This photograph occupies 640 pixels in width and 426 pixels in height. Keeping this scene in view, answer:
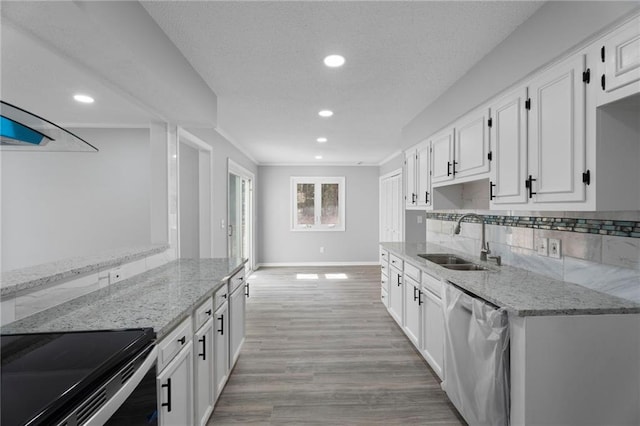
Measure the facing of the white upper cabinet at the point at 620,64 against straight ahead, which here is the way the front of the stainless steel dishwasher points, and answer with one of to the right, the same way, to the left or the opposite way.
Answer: the same way

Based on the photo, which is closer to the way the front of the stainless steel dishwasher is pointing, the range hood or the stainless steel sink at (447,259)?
the range hood

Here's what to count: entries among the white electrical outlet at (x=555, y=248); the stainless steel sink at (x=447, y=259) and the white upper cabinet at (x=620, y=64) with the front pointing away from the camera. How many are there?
0

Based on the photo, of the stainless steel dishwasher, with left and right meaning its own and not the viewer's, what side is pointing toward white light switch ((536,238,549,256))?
back

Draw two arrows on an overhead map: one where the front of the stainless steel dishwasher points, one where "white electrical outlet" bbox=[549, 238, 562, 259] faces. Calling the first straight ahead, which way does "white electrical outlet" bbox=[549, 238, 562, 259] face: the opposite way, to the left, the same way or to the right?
the same way

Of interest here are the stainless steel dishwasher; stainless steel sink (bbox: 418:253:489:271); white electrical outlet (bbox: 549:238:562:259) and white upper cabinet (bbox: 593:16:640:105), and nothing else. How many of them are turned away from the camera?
0

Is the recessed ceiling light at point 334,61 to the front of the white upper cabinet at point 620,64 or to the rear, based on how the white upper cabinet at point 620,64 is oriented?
to the front

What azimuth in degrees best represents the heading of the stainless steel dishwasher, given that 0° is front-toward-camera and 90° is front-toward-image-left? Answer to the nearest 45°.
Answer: approximately 45°

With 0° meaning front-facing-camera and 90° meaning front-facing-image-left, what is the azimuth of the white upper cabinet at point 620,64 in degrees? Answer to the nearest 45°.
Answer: approximately 45°

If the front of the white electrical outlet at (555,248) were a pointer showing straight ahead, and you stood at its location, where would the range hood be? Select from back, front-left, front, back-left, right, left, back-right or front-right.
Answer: front

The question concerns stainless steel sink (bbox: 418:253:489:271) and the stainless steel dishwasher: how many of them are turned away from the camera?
0

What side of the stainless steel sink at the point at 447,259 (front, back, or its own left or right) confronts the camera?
left

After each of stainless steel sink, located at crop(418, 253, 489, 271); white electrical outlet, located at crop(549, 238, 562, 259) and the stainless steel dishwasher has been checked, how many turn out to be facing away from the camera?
0

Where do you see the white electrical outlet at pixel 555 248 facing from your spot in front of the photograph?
facing the viewer and to the left of the viewer

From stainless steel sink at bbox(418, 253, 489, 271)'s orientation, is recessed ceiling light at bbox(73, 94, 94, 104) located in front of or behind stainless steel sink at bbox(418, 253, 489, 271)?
in front
